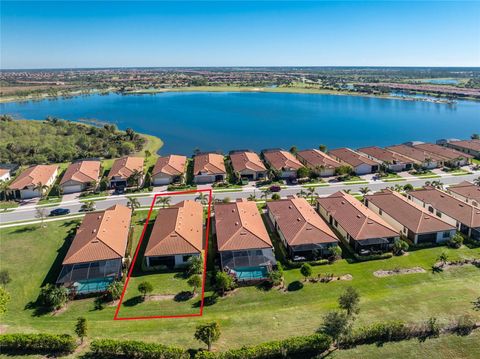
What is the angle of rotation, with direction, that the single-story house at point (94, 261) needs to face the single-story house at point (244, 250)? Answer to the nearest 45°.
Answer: approximately 90° to its right

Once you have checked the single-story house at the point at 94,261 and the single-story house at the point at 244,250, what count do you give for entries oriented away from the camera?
2

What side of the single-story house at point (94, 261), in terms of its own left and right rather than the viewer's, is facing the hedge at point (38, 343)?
back

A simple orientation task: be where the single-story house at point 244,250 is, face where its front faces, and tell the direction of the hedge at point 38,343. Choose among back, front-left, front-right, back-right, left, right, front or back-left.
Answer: back-left

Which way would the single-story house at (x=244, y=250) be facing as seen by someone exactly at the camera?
facing away from the viewer

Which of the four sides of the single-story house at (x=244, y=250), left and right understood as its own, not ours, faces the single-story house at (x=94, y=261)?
left

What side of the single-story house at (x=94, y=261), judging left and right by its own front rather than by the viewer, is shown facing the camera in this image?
back

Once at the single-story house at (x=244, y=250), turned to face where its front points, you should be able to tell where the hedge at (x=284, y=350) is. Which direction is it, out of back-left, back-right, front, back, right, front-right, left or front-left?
back

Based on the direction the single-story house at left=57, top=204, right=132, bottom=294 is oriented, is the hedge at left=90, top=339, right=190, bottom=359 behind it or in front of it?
behind
